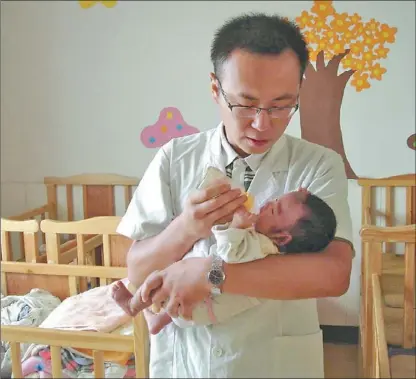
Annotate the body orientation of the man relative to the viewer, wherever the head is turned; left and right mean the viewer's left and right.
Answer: facing the viewer

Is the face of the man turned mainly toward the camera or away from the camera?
toward the camera
